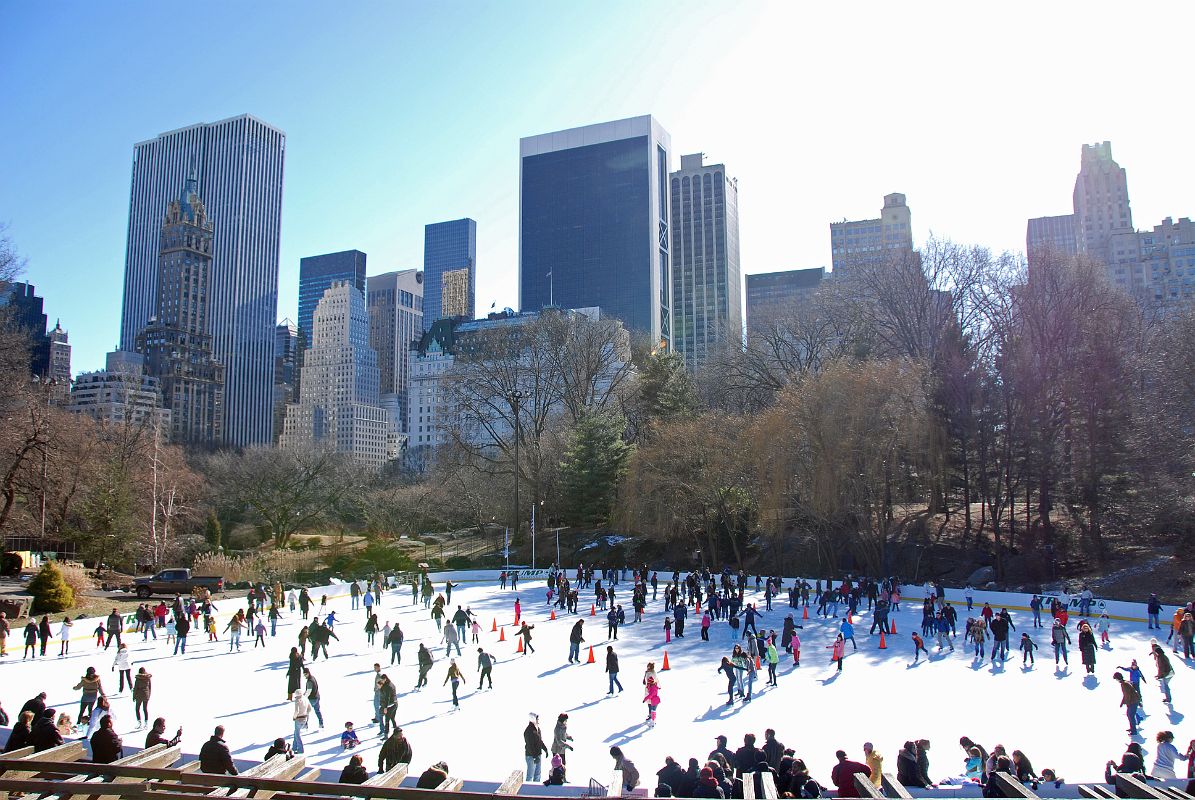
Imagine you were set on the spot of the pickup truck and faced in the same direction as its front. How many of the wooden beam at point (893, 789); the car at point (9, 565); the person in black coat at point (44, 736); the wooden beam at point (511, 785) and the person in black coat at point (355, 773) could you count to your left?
4

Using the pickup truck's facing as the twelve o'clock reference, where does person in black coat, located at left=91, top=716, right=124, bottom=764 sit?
The person in black coat is roughly at 9 o'clock from the pickup truck.

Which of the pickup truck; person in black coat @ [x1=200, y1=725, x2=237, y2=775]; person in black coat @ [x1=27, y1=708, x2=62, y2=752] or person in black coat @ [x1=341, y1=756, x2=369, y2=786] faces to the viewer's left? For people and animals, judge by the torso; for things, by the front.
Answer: the pickup truck

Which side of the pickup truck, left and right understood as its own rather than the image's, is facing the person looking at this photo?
left

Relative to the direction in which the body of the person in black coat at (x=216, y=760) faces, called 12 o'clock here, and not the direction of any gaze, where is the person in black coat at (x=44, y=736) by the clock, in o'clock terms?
the person in black coat at (x=44, y=736) is roughly at 9 o'clock from the person in black coat at (x=216, y=760).

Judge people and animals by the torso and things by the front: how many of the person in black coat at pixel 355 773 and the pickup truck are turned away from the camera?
1

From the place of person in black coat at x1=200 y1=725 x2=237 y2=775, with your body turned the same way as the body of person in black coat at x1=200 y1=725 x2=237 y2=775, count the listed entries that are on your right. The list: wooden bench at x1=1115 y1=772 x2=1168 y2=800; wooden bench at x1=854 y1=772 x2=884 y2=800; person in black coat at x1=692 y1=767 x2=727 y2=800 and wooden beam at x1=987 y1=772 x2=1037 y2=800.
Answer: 4

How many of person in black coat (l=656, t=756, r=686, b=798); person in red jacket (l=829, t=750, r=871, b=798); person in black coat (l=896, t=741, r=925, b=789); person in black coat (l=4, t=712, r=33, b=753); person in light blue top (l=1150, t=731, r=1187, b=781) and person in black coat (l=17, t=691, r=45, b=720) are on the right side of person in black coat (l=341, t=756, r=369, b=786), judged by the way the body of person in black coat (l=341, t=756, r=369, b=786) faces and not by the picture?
4

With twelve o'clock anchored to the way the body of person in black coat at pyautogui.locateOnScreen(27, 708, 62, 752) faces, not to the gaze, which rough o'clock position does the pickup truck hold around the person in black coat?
The pickup truck is roughly at 11 o'clock from the person in black coat.

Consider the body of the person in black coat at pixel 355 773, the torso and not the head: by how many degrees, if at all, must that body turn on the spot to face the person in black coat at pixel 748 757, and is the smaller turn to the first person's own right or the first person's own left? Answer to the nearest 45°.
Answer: approximately 90° to the first person's own right

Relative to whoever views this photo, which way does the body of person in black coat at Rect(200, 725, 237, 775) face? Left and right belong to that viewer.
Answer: facing away from the viewer and to the right of the viewer

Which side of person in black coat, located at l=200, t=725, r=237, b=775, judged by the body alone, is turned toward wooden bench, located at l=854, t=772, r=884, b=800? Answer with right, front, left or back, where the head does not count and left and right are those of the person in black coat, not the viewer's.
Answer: right

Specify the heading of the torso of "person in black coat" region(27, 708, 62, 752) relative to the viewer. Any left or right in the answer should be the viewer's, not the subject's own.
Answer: facing away from the viewer and to the right of the viewer

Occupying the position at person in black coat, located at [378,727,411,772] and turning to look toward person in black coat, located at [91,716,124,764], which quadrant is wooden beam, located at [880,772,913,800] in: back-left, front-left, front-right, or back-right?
back-left

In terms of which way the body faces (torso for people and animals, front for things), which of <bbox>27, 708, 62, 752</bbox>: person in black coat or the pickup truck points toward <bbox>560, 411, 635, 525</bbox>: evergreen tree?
the person in black coat

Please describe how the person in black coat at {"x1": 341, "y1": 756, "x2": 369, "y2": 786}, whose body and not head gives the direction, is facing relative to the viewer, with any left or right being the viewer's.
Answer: facing away from the viewer

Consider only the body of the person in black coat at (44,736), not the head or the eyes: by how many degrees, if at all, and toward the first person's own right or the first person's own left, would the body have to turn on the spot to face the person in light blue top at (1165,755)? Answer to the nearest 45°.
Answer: approximately 90° to the first person's own right

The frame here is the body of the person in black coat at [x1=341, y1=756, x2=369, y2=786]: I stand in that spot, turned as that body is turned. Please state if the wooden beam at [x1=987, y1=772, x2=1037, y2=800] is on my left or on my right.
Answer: on my right

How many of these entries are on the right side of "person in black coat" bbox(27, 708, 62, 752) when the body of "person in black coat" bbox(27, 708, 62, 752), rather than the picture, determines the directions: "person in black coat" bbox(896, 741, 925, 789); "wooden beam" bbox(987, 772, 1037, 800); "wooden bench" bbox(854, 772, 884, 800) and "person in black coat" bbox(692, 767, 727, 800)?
4
